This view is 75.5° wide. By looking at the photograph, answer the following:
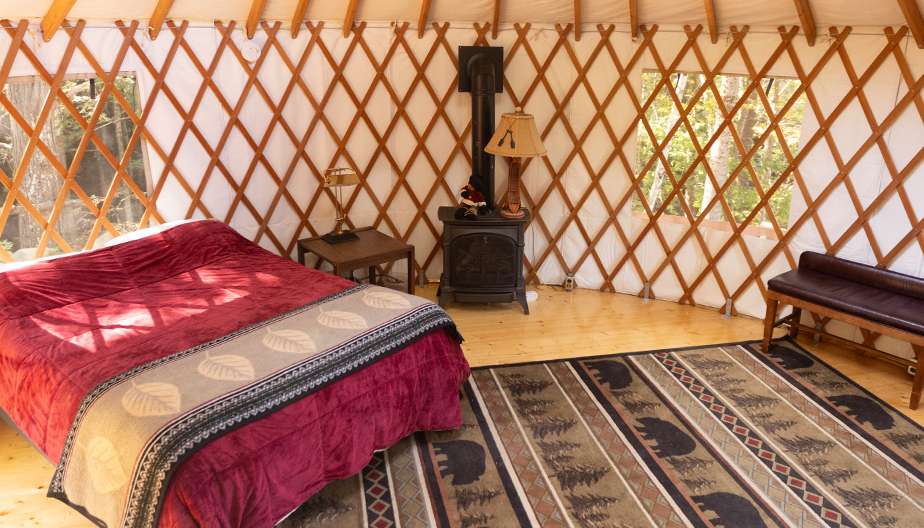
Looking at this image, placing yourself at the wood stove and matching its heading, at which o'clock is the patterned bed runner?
The patterned bed runner is roughly at 1 o'clock from the wood stove.

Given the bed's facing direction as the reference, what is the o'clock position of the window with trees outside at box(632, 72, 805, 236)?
The window with trees outside is roughly at 10 o'clock from the bed.

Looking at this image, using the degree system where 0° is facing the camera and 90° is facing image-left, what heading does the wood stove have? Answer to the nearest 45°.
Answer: approximately 0°

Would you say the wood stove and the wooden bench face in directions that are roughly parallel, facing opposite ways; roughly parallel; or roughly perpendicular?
roughly perpendicular

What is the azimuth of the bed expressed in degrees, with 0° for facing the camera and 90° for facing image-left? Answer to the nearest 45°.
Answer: approximately 315°

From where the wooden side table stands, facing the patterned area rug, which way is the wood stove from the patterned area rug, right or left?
left

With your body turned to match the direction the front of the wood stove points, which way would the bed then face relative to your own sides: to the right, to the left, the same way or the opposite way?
to the left

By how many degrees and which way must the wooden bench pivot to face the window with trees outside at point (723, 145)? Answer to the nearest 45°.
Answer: approximately 90° to its right

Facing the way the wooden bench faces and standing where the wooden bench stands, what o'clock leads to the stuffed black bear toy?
The stuffed black bear toy is roughly at 1 o'clock from the wooden bench.

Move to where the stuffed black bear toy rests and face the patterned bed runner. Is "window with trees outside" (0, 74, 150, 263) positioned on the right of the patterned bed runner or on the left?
right

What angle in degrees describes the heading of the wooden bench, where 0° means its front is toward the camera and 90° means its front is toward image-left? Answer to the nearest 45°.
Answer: approximately 45°

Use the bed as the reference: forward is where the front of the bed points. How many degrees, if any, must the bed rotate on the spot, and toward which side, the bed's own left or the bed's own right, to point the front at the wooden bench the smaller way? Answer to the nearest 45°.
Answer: approximately 45° to the bed's own left
